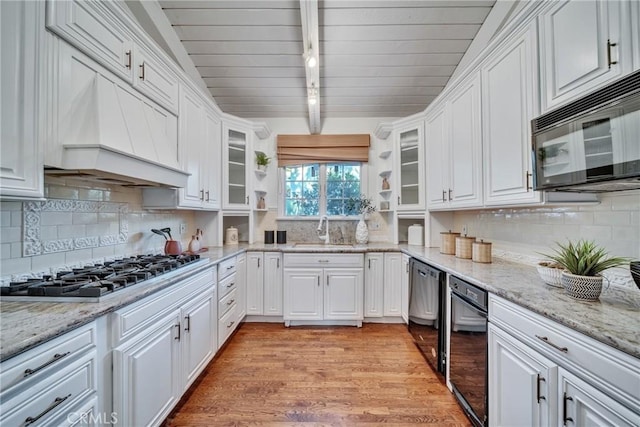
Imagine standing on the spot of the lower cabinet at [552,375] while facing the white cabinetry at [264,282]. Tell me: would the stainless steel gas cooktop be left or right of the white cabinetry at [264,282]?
left

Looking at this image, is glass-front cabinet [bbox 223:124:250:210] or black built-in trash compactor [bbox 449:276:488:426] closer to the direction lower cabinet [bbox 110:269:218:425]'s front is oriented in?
the black built-in trash compactor

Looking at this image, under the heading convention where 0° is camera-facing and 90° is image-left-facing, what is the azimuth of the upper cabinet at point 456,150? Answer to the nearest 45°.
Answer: approximately 45°

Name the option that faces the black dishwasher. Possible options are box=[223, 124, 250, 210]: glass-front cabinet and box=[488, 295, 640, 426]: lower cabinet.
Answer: the glass-front cabinet

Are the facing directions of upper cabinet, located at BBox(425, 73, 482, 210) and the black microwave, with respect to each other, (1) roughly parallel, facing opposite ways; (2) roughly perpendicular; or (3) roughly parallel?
roughly parallel

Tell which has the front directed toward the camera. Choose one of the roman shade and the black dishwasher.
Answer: the roman shade

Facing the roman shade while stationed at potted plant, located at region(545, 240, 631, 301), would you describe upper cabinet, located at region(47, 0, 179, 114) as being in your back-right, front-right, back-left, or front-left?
front-left

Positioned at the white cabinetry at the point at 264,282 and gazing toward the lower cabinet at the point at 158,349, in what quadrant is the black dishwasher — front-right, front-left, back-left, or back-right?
front-left

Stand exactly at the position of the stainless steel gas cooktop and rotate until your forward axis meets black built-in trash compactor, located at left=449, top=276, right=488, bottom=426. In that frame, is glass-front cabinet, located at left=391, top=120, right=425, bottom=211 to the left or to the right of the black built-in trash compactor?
left

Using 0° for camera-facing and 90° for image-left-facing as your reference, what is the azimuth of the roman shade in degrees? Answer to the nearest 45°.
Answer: approximately 0°

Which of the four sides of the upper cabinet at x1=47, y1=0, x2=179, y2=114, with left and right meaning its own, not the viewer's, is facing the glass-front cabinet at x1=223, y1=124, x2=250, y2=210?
left

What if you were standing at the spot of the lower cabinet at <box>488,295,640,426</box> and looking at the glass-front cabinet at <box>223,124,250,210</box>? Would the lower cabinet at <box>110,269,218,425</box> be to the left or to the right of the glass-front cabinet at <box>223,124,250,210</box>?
left

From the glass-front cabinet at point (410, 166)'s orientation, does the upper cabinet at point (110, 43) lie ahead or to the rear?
ahead

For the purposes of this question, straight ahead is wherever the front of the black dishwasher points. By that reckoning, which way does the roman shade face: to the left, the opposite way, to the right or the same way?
to the left

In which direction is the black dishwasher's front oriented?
to the viewer's left

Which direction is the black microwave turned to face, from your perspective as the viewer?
facing the viewer and to the left of the viewer

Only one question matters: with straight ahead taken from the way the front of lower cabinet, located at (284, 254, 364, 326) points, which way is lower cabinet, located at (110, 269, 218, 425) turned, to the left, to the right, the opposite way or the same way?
to the left

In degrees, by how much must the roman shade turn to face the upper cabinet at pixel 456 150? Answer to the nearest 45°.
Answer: approximately 45° to its left
